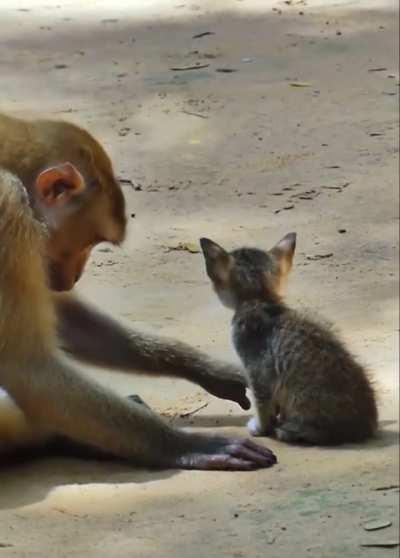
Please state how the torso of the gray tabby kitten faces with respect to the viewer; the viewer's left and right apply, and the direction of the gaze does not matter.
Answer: facing away from the viewer and to the left of the viewer

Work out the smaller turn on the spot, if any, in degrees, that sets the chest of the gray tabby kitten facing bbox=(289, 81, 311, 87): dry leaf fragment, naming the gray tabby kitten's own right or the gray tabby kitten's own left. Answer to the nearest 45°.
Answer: approximately 45° to the gray tabby kitten's own right
